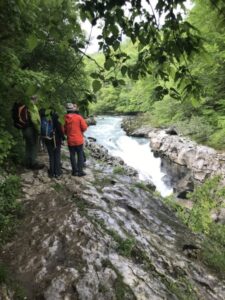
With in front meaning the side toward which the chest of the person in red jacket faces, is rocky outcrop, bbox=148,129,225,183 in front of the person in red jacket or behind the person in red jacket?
in front

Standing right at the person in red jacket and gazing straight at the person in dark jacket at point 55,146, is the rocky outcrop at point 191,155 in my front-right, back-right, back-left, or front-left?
back-right

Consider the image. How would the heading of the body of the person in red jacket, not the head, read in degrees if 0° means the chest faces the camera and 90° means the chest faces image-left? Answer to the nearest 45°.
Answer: approximately 225°

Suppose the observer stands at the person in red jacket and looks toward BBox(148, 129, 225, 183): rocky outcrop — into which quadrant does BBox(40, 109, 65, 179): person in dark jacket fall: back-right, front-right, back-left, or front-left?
back-left

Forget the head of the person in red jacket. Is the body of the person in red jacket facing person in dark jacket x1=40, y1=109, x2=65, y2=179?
no

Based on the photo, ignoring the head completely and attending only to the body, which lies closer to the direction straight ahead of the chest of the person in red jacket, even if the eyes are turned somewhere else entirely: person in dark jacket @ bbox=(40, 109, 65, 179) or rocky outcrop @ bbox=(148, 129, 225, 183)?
the rocky outcrop
